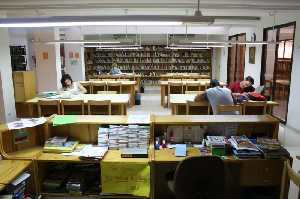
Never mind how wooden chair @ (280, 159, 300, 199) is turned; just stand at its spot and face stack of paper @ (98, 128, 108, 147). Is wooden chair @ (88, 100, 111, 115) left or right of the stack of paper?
right

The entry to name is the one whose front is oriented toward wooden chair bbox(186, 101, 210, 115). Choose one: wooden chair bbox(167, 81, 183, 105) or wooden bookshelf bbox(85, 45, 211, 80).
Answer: the wooden bookshelf

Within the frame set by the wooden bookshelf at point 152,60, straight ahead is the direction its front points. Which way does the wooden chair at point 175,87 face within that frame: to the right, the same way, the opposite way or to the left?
the opposite way

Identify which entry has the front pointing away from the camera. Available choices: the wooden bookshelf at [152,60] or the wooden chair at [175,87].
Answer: the wooden chair

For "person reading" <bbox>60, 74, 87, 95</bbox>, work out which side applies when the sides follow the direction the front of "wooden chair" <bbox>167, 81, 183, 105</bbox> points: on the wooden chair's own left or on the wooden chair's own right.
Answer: on the wooden chair's own left

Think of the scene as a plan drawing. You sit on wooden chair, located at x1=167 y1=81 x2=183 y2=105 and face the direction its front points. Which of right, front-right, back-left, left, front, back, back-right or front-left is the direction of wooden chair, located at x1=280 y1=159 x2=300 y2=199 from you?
back

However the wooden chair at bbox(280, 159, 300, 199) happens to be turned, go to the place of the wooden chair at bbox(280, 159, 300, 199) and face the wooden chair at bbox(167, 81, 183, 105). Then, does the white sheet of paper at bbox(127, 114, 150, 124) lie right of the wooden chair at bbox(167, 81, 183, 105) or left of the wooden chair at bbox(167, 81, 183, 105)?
left

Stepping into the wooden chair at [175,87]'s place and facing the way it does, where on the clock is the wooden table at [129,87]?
The wooden table is roughly at 9 o'clock from the wooden chair.

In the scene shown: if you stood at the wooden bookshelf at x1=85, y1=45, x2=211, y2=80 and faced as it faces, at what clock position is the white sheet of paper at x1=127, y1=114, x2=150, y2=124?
The white sheet of paper is roughly at 12 o'clock from the wooden bookshelf.

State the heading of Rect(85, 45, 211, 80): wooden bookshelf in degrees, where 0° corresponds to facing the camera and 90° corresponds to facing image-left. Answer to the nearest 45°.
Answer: approximately 0°

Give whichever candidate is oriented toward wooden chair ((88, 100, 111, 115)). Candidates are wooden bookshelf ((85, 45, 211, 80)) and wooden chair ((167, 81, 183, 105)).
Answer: the wooden bookshelf

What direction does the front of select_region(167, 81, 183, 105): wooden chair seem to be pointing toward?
away from the camera

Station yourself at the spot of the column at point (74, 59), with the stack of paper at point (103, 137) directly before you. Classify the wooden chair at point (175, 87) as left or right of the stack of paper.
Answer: left

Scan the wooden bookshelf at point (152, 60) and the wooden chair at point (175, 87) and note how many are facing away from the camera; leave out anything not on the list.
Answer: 1
